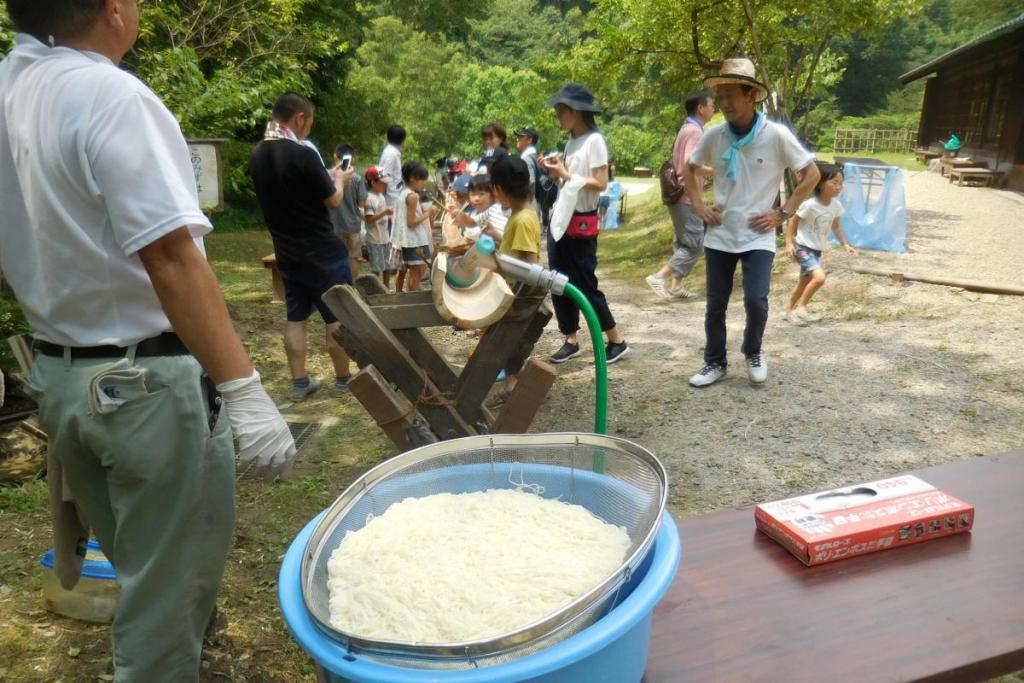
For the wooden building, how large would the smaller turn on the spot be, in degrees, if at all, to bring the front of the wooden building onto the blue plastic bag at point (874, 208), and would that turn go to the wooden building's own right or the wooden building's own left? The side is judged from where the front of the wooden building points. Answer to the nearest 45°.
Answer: approximately 45° to the wooden building's own left

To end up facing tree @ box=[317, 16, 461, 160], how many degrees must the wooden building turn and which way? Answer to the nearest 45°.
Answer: approximately 45° to its right

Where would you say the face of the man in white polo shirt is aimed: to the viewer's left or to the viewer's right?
to the viewer's right

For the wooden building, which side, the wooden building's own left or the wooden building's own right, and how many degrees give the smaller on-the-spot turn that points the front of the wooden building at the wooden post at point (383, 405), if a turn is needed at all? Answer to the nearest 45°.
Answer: approximately 45° to the wooden building's own left

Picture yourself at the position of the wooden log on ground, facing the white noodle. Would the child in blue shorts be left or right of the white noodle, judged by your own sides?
right

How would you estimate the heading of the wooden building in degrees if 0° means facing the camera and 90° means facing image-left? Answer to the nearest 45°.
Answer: approximately 45°

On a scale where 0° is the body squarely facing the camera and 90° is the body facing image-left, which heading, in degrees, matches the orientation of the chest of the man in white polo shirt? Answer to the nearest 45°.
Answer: approximately 225°
